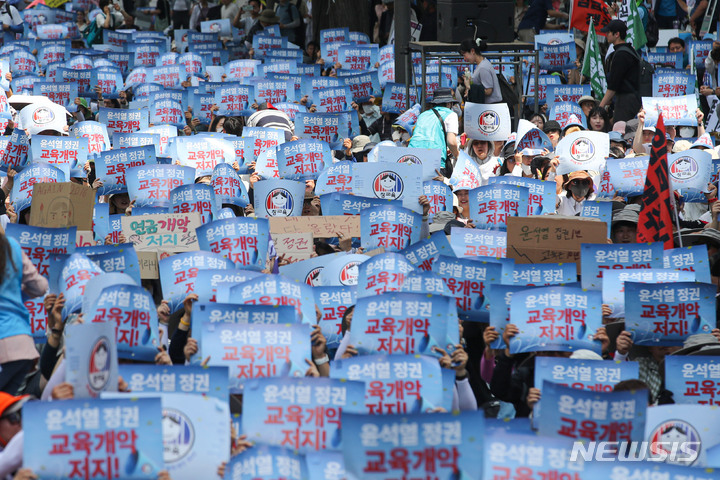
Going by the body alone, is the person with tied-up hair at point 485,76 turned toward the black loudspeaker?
no

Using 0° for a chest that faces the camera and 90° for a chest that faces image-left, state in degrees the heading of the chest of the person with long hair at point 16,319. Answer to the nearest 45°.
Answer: approximately 180°

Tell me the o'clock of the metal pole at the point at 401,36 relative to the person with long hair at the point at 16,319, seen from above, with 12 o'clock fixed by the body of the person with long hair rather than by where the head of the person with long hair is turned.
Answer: The metal pole is roughly at 1 o'clock from the person with long hair.

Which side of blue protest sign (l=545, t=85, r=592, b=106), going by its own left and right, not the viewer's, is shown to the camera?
front

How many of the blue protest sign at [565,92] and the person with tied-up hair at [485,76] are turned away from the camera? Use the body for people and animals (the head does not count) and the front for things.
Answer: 0

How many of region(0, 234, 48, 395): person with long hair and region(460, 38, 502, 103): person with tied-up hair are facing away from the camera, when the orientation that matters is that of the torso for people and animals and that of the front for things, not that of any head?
1

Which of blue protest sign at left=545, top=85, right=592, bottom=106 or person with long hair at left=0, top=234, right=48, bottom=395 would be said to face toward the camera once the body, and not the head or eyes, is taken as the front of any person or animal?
the blue protest sign

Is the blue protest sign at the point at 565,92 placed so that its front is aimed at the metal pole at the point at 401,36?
no

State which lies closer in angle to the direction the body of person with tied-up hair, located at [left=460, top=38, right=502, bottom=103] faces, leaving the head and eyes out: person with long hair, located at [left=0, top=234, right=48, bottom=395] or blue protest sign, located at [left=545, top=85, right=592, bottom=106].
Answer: the person with long hair

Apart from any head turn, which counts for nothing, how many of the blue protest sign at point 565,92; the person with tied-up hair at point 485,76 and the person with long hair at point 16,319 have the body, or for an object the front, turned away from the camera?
1

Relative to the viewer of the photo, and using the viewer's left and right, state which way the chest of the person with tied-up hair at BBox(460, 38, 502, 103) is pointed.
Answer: facing to the left of the viewer

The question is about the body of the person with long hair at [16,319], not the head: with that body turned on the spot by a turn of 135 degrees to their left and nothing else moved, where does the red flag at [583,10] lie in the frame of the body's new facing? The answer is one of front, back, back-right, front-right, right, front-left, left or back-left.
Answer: back

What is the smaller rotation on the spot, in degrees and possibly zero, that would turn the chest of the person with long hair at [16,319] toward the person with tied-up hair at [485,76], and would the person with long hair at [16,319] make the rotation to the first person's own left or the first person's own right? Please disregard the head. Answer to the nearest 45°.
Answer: approximately 45° to the first person's own right
